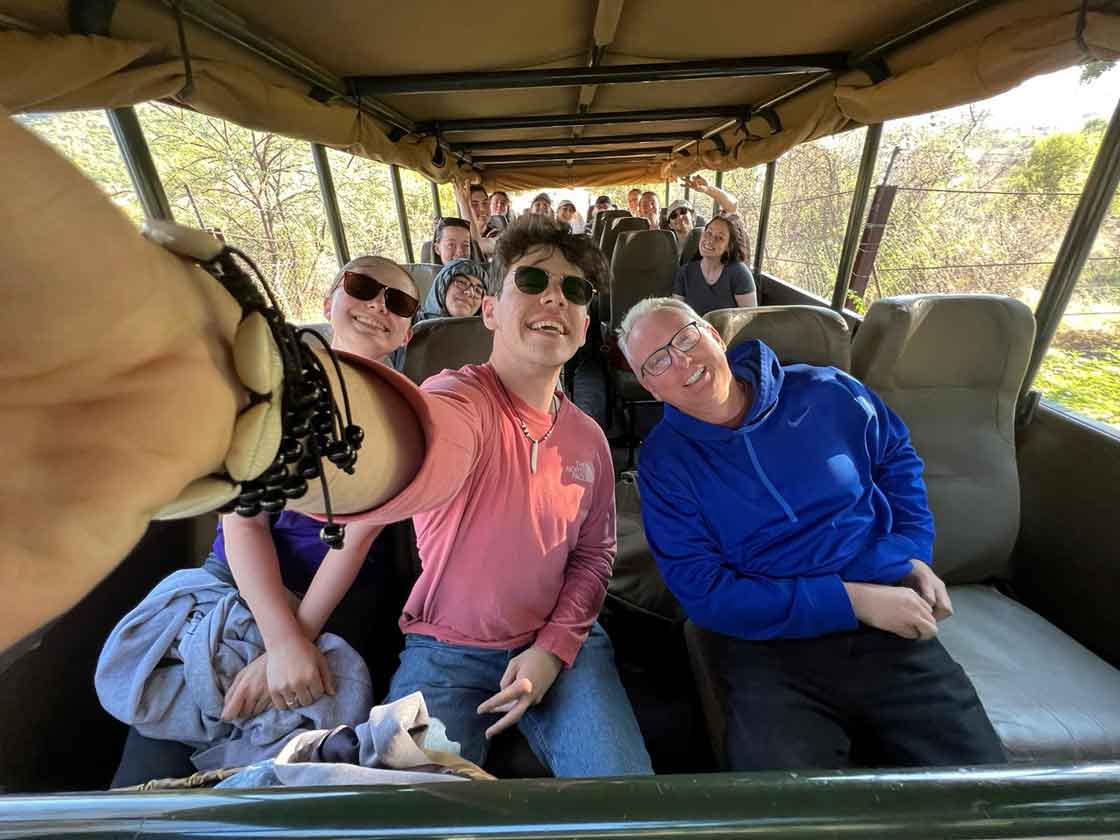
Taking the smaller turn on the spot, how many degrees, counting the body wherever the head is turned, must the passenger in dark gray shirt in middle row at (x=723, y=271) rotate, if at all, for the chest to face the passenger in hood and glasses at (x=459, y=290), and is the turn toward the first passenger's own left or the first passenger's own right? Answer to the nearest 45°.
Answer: approximately 45° to the first passenger's own right

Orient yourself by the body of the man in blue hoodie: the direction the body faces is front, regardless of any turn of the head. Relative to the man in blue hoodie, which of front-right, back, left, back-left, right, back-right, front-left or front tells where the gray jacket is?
front-right

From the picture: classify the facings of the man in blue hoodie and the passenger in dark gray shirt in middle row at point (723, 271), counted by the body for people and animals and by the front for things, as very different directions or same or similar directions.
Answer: same or similar directions

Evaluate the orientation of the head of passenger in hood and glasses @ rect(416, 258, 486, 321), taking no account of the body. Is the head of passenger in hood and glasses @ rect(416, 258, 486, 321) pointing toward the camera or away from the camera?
toward the camera

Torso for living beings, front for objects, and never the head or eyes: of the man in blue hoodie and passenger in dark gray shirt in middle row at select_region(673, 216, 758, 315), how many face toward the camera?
2

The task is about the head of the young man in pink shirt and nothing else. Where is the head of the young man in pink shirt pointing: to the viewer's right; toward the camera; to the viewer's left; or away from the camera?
toward the camera

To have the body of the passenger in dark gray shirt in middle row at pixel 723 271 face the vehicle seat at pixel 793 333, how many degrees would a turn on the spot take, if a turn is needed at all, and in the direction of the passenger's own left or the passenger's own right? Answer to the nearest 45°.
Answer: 0° — they already face it

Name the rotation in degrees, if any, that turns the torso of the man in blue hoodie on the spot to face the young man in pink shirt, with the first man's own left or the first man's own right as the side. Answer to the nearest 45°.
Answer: approximately 45° to the first man's own right

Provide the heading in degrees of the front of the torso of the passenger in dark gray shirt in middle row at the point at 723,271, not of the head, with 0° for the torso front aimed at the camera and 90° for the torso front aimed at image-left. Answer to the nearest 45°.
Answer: approximately 0°

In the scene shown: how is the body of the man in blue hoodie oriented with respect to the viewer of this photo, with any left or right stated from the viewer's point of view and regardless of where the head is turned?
facing the viewer

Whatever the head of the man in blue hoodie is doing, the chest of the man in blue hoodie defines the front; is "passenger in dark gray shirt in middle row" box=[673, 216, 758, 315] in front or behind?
behind
